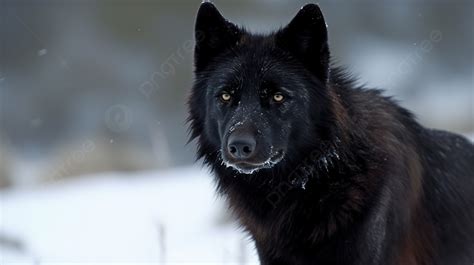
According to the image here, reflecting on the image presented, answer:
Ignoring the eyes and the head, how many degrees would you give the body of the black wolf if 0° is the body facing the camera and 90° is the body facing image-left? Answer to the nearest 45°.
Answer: approximately 45°
